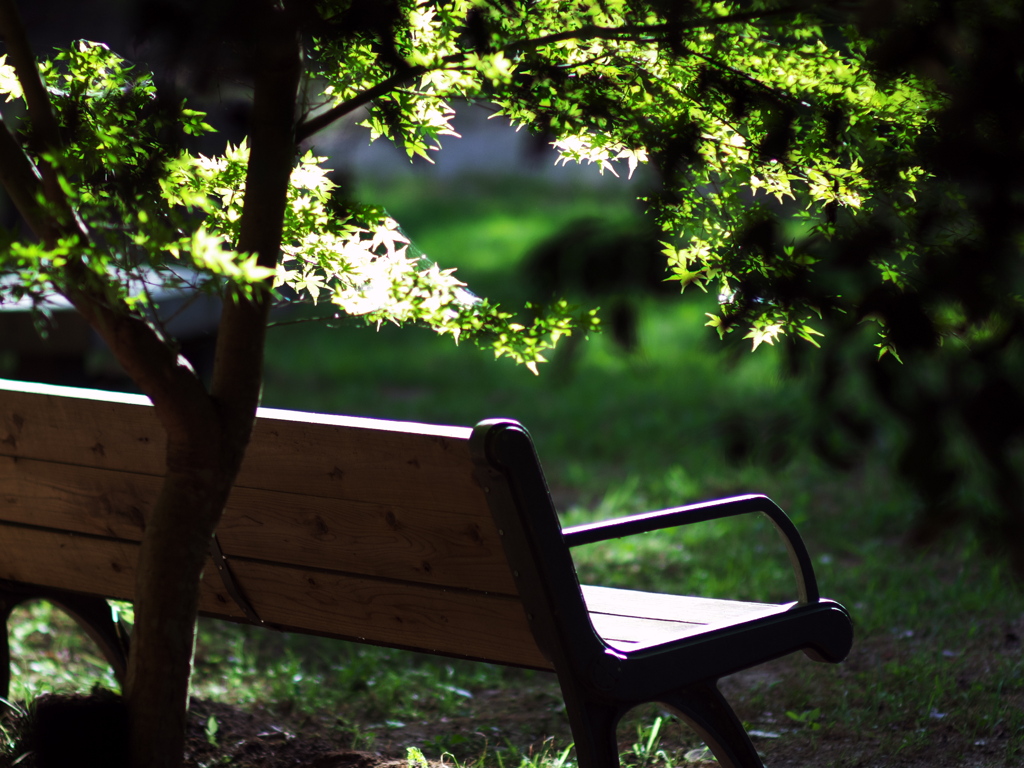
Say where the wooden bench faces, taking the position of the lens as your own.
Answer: facing away from the viewer and to the right of the viewer
